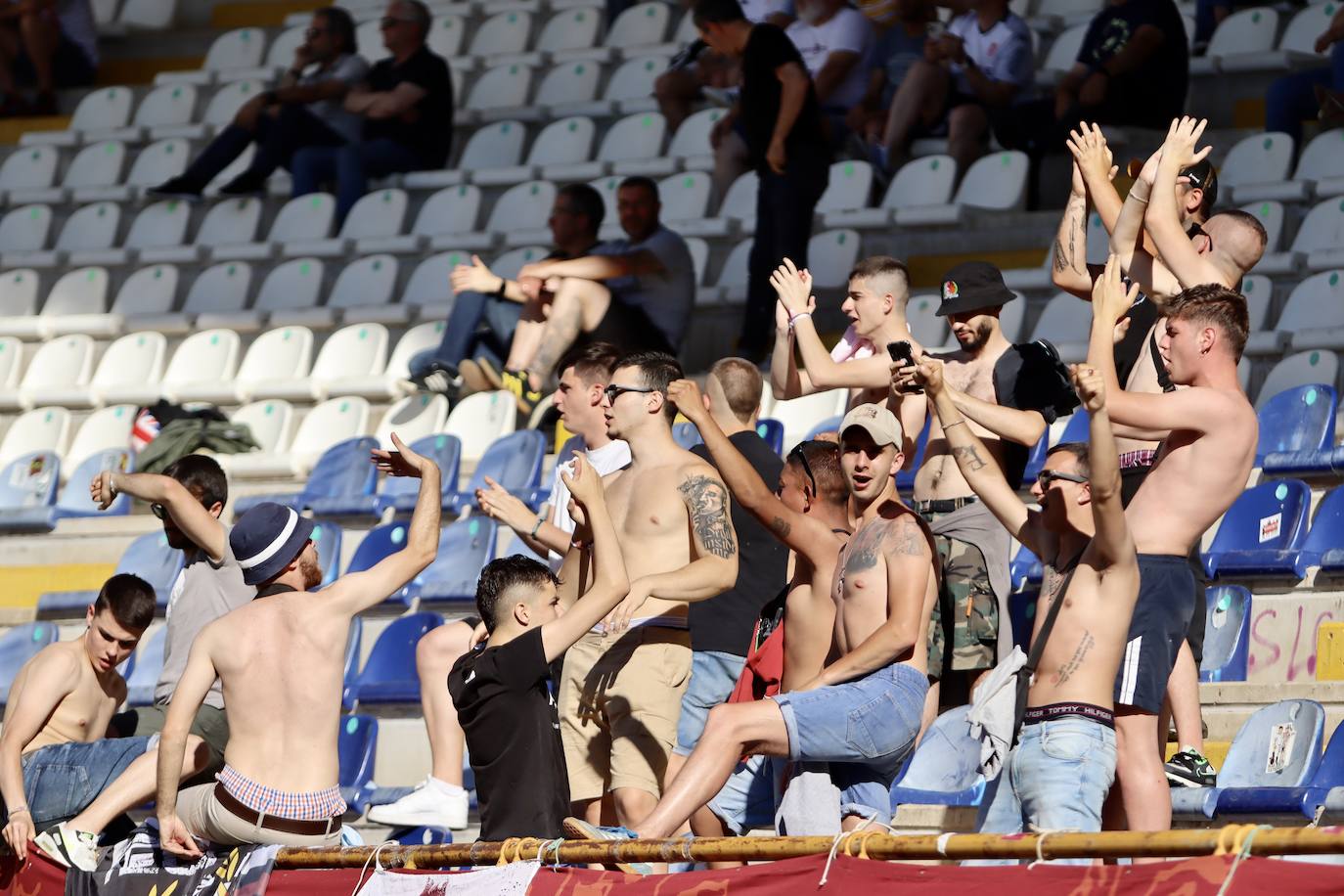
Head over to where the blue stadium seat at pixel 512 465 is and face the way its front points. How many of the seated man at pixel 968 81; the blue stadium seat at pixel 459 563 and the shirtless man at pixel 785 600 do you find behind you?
1

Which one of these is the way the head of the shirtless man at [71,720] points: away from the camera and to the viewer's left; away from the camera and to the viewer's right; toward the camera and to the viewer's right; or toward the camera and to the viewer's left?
toward the camera and to the viewer's right

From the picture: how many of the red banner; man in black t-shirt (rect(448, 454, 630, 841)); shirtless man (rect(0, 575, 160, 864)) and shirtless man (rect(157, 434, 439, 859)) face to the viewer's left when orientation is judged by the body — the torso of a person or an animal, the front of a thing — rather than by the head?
0

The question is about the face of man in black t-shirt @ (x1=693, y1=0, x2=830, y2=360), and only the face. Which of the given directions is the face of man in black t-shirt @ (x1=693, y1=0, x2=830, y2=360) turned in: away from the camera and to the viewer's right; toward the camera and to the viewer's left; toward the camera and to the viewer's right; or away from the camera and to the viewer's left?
toward the camera and to the viewer's left

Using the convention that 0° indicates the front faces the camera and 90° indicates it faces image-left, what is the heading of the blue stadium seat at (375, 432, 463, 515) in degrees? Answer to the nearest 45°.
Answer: approximately 45°

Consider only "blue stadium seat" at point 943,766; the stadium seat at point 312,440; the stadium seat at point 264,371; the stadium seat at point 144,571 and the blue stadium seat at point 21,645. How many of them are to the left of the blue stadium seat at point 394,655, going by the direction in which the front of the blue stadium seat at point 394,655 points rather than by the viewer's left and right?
1

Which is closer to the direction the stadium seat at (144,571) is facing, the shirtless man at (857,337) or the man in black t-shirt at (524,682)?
the man in black t-shirt

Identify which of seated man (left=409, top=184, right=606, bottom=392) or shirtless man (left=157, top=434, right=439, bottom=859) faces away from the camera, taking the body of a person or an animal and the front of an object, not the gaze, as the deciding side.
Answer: the shirtless man

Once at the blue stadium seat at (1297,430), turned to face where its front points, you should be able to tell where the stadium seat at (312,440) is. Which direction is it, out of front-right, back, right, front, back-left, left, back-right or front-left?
front-right

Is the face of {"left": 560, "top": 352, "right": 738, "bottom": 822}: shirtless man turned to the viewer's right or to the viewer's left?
to the viewer's left

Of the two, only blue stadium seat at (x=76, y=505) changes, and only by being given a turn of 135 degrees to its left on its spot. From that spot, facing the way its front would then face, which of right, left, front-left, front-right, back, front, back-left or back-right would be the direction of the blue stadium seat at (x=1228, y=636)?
front-right

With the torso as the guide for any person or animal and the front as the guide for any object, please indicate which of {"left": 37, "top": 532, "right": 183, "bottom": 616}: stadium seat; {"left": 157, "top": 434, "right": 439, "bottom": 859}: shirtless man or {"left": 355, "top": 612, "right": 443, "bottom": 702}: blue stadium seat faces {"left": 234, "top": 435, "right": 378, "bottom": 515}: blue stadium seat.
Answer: the shirtless man

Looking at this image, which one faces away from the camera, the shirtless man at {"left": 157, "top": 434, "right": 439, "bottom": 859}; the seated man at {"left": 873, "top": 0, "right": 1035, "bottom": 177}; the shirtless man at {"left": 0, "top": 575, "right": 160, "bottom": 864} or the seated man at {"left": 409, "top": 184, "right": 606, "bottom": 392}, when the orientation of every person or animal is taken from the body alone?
the shirtless man at {"left": 157, "top": 434, "right": 439, "bottom": 859}

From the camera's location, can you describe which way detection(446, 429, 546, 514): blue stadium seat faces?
facing the viewer and to the left of the viewer

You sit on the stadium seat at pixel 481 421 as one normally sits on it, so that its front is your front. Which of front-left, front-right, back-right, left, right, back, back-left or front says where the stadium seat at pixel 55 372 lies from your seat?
right
